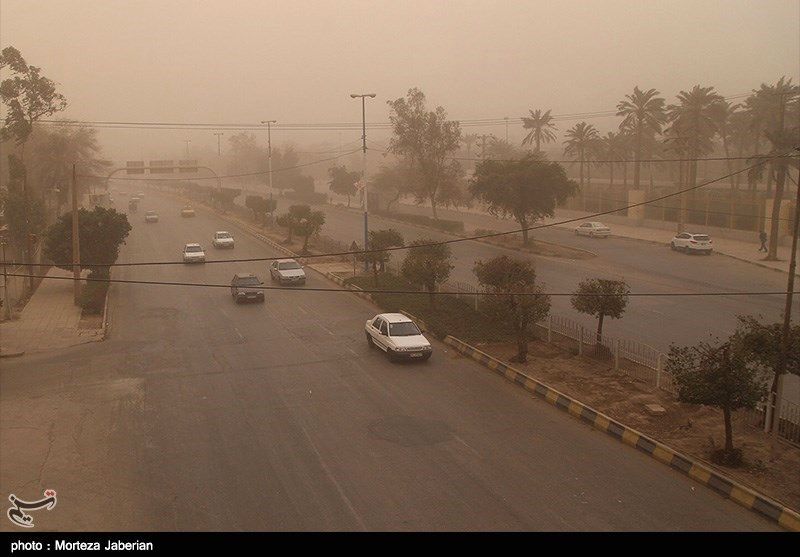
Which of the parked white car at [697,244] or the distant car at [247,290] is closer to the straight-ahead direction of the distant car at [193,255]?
the distant car

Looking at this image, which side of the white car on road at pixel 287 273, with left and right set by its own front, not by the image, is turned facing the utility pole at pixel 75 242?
right

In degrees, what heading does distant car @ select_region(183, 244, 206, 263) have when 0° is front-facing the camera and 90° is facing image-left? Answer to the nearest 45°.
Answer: approximately 0°

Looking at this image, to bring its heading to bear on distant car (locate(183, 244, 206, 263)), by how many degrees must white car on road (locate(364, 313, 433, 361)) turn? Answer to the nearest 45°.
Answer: approximately 180°

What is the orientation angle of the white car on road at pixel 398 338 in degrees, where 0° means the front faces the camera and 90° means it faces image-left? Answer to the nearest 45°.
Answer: approximately 315°

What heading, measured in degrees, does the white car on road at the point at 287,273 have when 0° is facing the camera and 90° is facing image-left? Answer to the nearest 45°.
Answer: approximately 315°

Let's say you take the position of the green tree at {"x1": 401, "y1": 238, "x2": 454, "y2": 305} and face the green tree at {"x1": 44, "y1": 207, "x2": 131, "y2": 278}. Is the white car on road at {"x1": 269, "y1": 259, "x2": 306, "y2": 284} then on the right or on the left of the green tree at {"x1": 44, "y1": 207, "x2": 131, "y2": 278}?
right

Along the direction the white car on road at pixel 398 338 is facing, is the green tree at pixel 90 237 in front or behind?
behind

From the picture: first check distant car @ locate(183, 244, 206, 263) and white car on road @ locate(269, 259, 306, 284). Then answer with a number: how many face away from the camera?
0

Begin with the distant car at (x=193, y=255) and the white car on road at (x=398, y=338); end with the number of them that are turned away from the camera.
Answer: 0

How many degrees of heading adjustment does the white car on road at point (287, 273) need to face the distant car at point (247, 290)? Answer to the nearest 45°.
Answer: approximately 90° to its right

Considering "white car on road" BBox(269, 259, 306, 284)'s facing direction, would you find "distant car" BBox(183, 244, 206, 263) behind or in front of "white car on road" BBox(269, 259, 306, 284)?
behind
